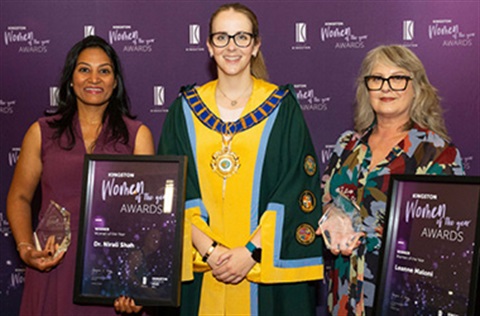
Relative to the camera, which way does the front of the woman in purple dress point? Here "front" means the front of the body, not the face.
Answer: toward the camera
